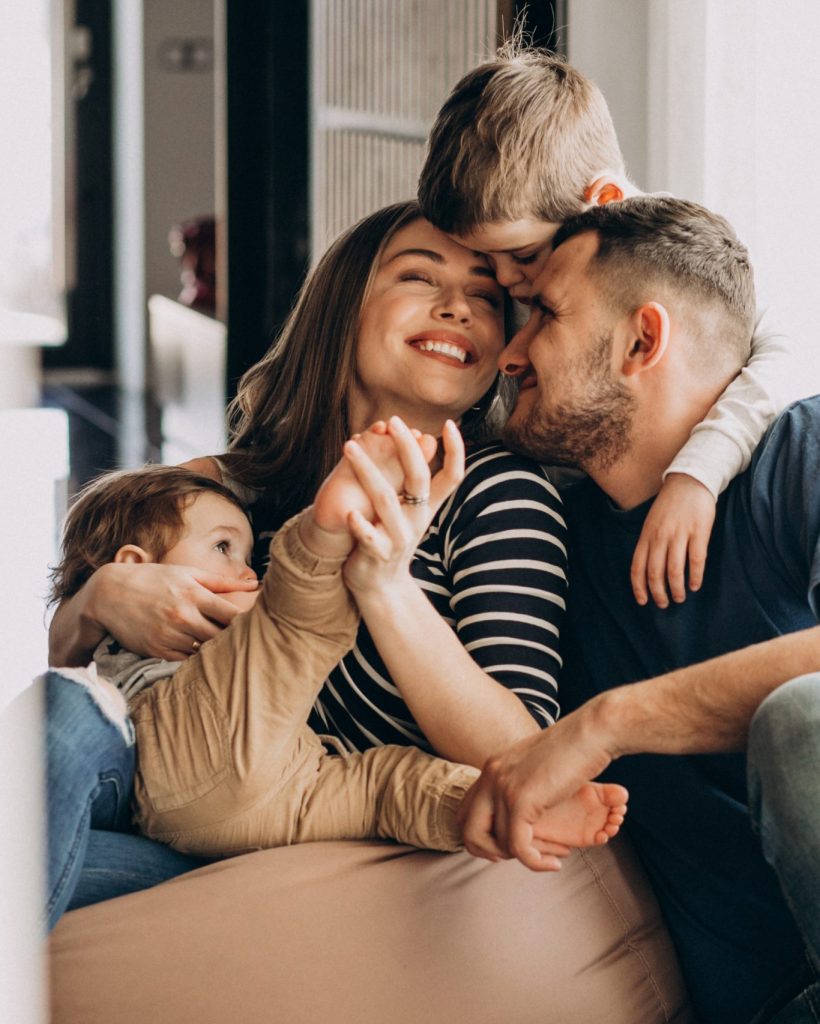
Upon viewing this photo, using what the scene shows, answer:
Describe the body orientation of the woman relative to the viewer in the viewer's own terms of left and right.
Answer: facing the viewer and to the left of the viewer

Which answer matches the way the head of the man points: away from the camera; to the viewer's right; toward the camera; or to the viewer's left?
to the viewer's left

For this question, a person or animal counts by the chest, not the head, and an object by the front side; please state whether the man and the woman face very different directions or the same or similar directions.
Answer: same or similar directions

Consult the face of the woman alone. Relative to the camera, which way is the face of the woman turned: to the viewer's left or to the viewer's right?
to the viewer's right

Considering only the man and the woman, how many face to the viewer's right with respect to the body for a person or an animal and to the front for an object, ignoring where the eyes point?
0
